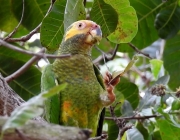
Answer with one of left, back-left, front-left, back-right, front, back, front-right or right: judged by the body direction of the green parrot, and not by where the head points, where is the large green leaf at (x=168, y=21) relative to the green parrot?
left

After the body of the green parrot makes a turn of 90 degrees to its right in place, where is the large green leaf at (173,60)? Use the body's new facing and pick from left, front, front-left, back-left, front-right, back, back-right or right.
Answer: back

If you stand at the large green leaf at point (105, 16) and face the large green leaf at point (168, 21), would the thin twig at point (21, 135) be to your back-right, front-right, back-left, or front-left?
back-right

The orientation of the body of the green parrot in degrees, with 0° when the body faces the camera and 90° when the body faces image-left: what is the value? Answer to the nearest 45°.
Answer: approximately 315°

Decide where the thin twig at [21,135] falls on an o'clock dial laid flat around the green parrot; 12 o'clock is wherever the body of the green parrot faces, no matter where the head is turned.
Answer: The thin twig is roughly at 2 o'clock from the green parrot.

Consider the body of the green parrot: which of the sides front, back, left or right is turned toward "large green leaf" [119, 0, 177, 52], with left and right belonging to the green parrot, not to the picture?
left

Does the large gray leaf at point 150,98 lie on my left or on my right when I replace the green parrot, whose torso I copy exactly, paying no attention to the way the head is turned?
on my left
